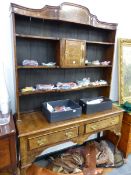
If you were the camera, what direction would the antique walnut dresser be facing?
facing the viewer and to the right of the viewer
